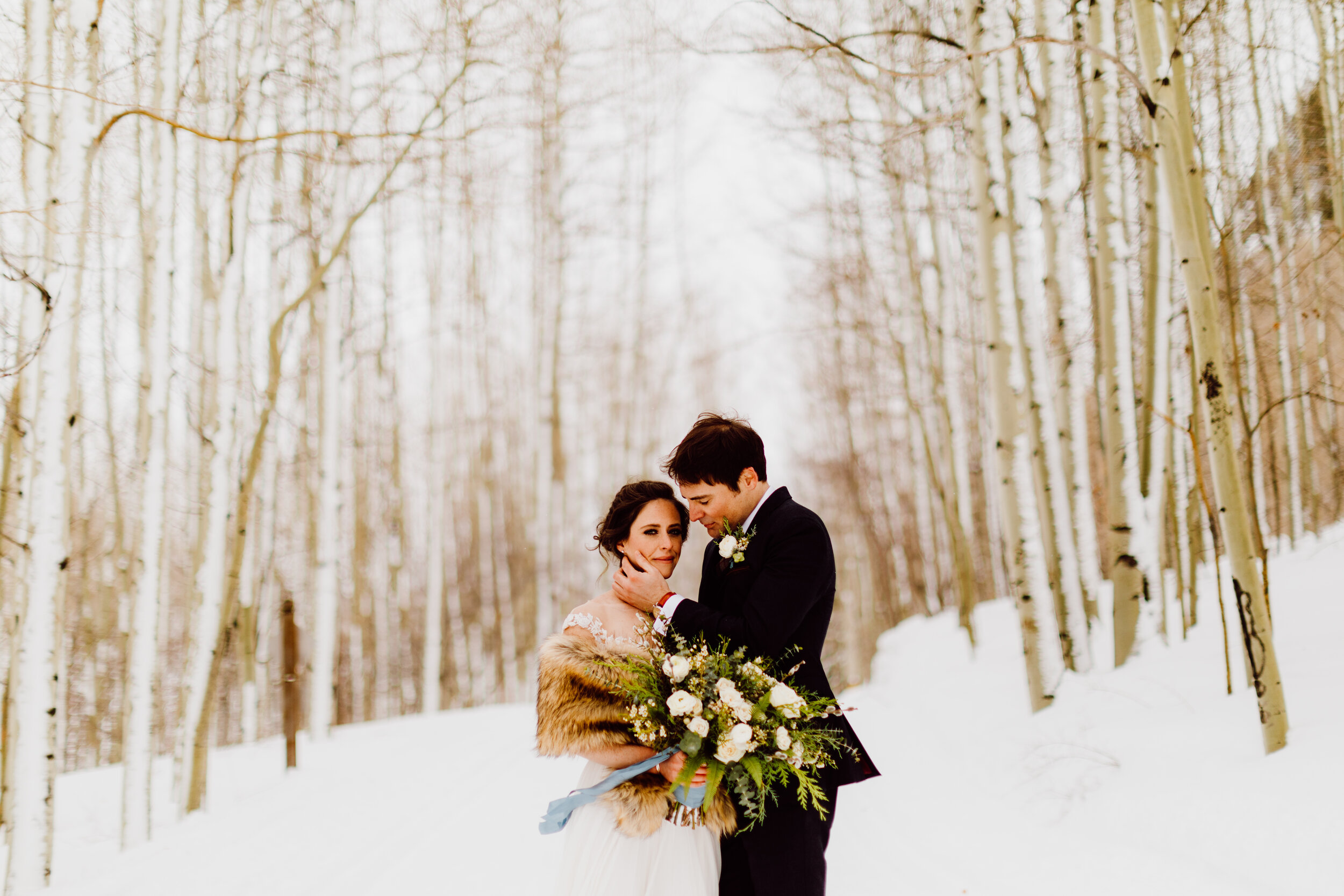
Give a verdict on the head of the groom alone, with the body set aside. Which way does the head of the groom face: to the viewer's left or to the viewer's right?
to the viewer's left

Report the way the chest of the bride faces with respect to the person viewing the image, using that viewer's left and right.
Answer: facing the viewer and to the right of the viewer

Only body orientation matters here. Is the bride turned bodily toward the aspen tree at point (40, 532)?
no

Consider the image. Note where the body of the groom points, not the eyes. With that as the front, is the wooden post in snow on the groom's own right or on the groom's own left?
on the groom's own right

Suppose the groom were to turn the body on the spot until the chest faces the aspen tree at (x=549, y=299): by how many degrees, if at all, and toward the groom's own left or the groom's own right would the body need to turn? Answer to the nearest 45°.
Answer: approximately 90° to the groom's own right

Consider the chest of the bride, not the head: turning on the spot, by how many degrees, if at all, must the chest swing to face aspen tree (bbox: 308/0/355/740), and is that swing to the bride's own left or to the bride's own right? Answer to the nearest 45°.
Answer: approximately 180°

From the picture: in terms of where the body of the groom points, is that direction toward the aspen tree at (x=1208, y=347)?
no

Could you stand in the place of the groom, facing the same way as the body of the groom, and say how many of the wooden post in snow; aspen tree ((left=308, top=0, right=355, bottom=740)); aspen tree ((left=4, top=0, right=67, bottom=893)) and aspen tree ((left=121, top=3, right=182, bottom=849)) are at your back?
0

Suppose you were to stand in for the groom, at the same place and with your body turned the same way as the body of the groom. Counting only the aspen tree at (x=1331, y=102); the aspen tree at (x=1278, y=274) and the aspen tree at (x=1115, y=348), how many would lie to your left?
0

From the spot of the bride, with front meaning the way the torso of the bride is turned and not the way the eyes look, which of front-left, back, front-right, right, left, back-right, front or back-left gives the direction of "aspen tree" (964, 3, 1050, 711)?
left

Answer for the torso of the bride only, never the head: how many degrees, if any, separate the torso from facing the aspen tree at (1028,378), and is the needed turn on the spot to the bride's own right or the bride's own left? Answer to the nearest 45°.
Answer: approximately 90° to the bride's own left

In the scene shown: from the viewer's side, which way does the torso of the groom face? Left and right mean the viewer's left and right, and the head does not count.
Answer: facing to the left of the viewer

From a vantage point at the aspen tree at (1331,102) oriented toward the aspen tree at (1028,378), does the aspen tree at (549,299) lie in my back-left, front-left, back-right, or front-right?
front-right

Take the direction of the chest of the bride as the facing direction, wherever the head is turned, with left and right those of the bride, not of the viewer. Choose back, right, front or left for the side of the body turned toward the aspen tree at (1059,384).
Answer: left

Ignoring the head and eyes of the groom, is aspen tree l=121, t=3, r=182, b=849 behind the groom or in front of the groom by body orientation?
in front
